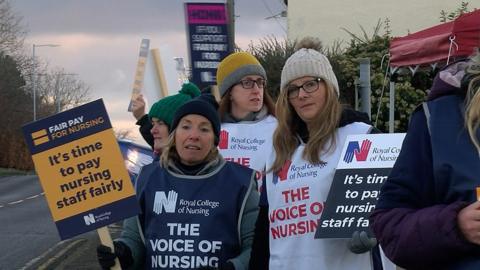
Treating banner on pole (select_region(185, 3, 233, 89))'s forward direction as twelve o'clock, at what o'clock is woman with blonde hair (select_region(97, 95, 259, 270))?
The woman with blonde hair is roughly at 12 o'clock from the banner on pole.

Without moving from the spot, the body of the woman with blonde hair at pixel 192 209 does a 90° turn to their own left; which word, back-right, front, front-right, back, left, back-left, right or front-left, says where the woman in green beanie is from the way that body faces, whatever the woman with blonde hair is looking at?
left

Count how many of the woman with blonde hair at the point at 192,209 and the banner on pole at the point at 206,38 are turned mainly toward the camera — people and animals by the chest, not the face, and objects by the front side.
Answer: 2

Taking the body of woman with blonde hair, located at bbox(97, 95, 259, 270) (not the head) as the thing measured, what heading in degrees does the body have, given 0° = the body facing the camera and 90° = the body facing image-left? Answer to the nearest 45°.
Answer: approximately 0°

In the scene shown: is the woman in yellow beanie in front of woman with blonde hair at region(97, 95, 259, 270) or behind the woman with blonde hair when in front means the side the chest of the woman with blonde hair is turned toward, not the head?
behind

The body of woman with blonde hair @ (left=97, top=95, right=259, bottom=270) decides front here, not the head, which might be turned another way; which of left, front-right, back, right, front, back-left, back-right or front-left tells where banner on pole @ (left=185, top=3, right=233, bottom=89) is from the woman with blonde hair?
back

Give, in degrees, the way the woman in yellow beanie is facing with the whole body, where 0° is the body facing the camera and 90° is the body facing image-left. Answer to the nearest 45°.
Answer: approximately 315°

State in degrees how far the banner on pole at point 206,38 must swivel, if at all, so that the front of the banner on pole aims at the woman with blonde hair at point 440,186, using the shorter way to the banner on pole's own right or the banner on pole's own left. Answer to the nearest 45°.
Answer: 0° — it already faces them
